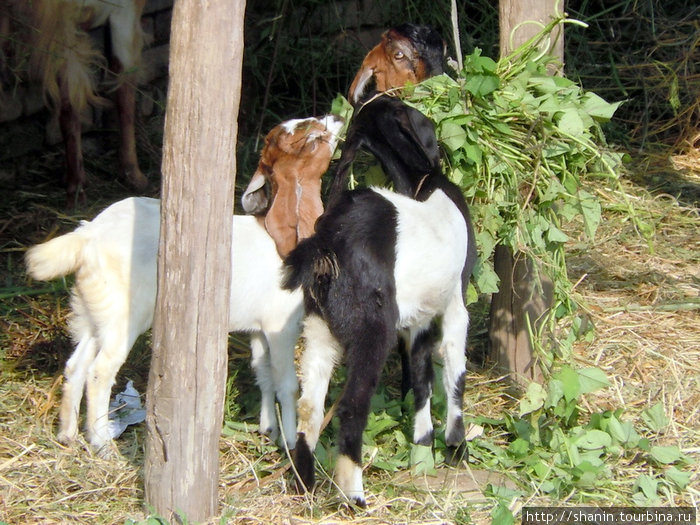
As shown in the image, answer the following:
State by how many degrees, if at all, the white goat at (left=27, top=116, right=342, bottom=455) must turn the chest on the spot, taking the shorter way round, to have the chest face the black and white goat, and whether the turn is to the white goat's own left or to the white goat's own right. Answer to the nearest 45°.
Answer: approximately 45° to the white goat's own right

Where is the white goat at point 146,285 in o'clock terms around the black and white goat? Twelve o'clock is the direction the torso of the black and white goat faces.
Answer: The white goat is roughly at 8 o'clock from the black and white goat.

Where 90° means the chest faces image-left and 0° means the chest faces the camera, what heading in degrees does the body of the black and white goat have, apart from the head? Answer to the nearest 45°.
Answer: approximately 225°

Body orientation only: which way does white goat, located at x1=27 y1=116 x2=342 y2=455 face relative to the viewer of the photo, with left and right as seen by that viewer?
facing to the right of the viewer

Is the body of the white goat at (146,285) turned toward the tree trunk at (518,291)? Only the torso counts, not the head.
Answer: yes

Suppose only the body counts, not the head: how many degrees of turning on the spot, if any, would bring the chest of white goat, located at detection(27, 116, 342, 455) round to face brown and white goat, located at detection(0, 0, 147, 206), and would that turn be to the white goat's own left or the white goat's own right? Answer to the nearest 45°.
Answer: approximately 90° to the white goat's own left
